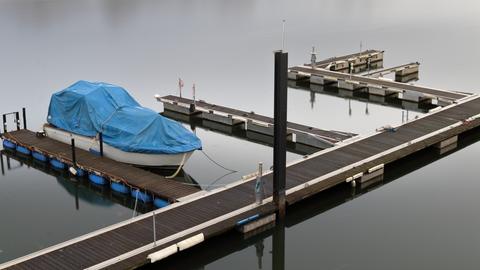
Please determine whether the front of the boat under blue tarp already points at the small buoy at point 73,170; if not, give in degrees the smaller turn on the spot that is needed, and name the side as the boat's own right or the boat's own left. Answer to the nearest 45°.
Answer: approximately 90° to the boat's own right

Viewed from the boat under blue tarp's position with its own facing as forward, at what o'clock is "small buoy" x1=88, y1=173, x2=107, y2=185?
The small buoy is roughly at 2 o'clock from the boat under blue tarp.

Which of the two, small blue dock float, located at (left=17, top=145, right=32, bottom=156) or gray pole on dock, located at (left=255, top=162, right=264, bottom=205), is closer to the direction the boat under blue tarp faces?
the gray pole on dock

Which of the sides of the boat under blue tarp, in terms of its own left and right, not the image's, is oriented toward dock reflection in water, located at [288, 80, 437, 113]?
left

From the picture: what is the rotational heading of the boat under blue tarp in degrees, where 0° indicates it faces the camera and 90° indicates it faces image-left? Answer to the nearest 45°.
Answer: approximately 315°

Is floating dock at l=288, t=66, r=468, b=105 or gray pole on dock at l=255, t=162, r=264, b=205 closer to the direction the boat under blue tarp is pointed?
the gray pole on dock

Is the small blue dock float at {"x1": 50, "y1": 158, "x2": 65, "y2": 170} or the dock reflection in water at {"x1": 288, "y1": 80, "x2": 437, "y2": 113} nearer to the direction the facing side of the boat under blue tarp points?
the dock reflection in water

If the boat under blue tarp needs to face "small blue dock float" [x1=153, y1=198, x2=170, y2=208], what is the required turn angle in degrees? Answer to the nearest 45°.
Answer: approximately 45° to its right

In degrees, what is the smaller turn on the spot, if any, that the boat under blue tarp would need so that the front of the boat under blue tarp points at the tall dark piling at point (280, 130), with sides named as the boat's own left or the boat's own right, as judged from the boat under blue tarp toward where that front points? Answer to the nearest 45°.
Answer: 0° — it already faces it

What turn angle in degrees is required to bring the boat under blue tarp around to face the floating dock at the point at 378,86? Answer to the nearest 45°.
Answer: approximately 90° to its left

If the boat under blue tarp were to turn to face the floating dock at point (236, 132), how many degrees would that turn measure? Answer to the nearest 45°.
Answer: approximately 90° to its left

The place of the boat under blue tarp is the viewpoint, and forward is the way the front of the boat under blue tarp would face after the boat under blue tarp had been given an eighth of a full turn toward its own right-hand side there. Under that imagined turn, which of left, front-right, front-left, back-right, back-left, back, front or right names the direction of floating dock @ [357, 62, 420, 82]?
back-left

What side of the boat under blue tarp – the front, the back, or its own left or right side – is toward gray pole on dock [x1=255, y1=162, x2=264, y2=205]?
front

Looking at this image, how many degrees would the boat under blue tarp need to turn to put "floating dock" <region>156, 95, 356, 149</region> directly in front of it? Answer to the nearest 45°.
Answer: approximately 90° to its left

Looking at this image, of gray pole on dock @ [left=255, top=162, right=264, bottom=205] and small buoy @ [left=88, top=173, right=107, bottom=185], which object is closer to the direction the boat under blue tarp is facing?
the gray pole on dock

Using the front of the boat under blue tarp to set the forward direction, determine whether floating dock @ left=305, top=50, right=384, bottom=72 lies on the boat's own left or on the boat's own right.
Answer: on the boat's own left
